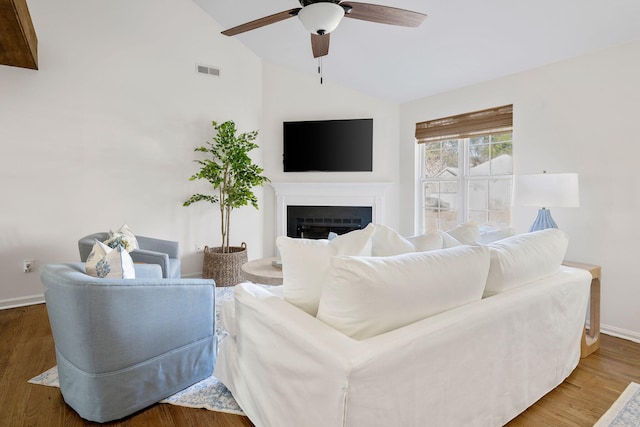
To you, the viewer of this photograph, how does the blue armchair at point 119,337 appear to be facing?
facing away from the viewer and to the right of the viewer

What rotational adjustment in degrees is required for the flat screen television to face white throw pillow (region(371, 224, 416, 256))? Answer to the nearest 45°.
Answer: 0° — it already faces it

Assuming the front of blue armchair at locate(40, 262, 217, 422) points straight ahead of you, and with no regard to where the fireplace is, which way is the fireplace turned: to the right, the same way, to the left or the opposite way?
the opposite way

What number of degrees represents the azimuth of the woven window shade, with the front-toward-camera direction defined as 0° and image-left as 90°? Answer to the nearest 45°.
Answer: approximately 45°

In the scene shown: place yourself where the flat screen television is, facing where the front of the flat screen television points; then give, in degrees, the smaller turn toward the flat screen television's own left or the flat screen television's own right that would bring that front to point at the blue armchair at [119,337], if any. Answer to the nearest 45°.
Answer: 0° — it already faces it

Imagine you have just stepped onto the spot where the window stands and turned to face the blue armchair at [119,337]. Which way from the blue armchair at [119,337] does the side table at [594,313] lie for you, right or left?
left

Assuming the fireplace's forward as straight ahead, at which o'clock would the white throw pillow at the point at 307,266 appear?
The white throw pillow is roughly at 12 o'clock from the fireplace.

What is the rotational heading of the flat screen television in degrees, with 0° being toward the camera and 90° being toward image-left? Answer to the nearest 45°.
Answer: approximately 0°
